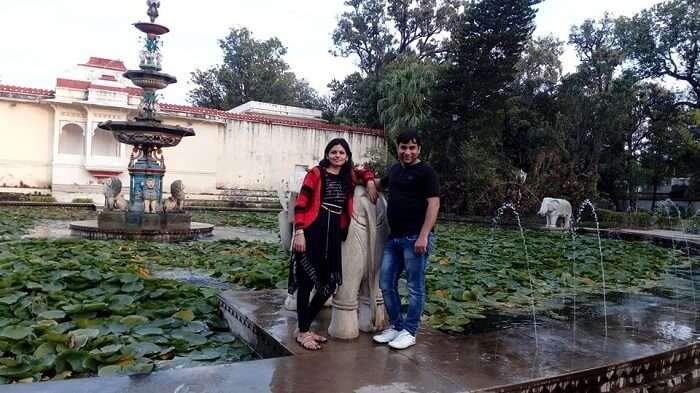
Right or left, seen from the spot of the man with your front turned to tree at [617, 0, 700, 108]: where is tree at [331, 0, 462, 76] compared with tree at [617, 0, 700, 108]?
left

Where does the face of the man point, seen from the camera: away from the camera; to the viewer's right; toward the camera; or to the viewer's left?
toward the camera

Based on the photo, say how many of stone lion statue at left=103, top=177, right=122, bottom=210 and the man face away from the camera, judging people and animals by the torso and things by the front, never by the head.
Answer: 0

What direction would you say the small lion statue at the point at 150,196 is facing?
toward the camera

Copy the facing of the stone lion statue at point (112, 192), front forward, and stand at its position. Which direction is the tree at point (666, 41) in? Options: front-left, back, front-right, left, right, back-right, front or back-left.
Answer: back-left

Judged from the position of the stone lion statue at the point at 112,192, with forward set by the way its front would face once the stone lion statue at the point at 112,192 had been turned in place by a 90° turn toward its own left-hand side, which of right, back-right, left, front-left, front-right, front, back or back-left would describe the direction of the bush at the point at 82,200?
back-left

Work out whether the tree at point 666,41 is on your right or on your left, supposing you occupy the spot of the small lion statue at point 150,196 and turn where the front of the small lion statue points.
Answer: on your left

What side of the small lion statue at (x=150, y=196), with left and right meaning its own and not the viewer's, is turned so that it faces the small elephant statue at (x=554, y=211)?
left

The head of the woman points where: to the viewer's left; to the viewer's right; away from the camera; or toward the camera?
toward the camera

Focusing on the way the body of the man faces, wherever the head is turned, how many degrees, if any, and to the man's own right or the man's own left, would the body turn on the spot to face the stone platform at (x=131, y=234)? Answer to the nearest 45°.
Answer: approximately 90° to the man's own right

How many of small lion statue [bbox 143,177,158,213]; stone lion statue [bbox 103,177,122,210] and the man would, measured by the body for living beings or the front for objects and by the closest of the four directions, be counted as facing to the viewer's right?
0

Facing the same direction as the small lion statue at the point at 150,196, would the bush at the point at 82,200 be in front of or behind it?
behind

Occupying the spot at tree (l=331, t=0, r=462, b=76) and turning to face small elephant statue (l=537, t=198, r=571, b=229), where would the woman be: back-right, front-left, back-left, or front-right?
front-right

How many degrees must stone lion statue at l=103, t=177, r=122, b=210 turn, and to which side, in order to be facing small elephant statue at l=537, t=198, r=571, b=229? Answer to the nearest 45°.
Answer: approximately 135° to its left

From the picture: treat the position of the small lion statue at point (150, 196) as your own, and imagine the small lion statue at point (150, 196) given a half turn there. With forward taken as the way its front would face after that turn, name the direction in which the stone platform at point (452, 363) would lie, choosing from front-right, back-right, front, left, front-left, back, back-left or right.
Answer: back

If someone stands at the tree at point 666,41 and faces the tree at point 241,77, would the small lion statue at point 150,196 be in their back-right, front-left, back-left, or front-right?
front-left
